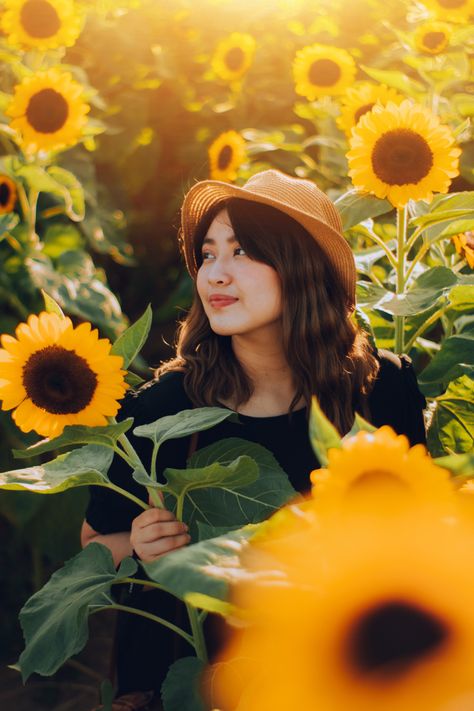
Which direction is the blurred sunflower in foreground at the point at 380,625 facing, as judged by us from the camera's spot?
facing the viewer

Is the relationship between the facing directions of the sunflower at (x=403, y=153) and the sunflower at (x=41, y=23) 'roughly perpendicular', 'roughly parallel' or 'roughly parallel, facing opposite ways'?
roughly parallel

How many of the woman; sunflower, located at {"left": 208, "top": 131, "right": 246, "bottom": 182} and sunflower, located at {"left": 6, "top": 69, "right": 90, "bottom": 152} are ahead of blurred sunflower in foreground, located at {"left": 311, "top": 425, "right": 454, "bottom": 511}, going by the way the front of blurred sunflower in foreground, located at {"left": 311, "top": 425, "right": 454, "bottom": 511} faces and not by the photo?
0

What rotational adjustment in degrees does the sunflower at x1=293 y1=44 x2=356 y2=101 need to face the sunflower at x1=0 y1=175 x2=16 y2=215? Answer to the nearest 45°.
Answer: approximately 45° to its right

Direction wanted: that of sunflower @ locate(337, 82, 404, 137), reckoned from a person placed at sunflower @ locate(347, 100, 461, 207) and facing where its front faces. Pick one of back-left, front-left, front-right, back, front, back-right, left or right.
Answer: back

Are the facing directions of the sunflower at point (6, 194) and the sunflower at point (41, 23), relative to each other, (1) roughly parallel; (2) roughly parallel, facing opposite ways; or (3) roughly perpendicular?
roughly parallel

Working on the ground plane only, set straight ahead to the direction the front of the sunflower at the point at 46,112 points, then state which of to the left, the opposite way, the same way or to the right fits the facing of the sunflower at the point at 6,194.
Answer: the same way

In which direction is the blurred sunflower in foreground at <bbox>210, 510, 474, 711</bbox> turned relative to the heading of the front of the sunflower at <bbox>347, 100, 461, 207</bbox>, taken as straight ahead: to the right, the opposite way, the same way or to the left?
the same way

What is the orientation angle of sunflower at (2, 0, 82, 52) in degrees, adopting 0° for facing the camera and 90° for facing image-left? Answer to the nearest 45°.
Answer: approximately 0°

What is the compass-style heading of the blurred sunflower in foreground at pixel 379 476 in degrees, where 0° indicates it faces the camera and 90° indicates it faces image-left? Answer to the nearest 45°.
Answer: approximately 0°

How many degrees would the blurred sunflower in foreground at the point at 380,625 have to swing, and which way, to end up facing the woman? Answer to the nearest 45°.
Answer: approximately 180°

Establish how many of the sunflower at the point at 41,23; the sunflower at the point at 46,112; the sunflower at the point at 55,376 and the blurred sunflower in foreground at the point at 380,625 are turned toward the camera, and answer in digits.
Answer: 4

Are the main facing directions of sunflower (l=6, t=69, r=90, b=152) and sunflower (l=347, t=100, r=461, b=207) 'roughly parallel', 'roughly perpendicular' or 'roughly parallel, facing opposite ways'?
roughly parallel

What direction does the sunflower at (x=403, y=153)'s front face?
toward the camera

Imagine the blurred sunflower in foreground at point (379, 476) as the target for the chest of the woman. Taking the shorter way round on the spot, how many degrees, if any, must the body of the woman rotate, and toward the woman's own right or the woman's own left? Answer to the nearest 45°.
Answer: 0° — they already face it

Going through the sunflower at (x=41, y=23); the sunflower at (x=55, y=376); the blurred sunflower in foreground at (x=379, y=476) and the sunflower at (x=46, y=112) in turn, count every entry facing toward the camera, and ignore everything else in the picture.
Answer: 4

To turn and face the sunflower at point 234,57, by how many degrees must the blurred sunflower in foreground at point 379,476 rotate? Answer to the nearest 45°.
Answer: approximately 180°

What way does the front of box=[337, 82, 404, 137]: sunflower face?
toward the camera

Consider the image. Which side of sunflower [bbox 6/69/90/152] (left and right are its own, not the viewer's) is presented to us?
front
